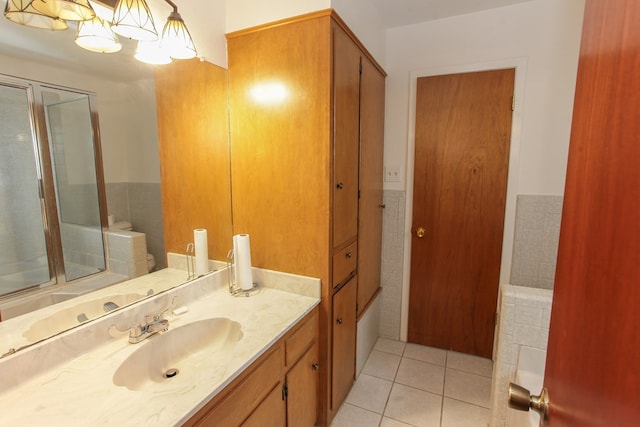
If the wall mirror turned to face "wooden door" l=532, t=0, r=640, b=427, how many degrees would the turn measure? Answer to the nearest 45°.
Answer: approximately 45° to its right

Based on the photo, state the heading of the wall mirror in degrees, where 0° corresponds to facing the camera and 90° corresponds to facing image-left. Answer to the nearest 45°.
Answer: approximately 315°
